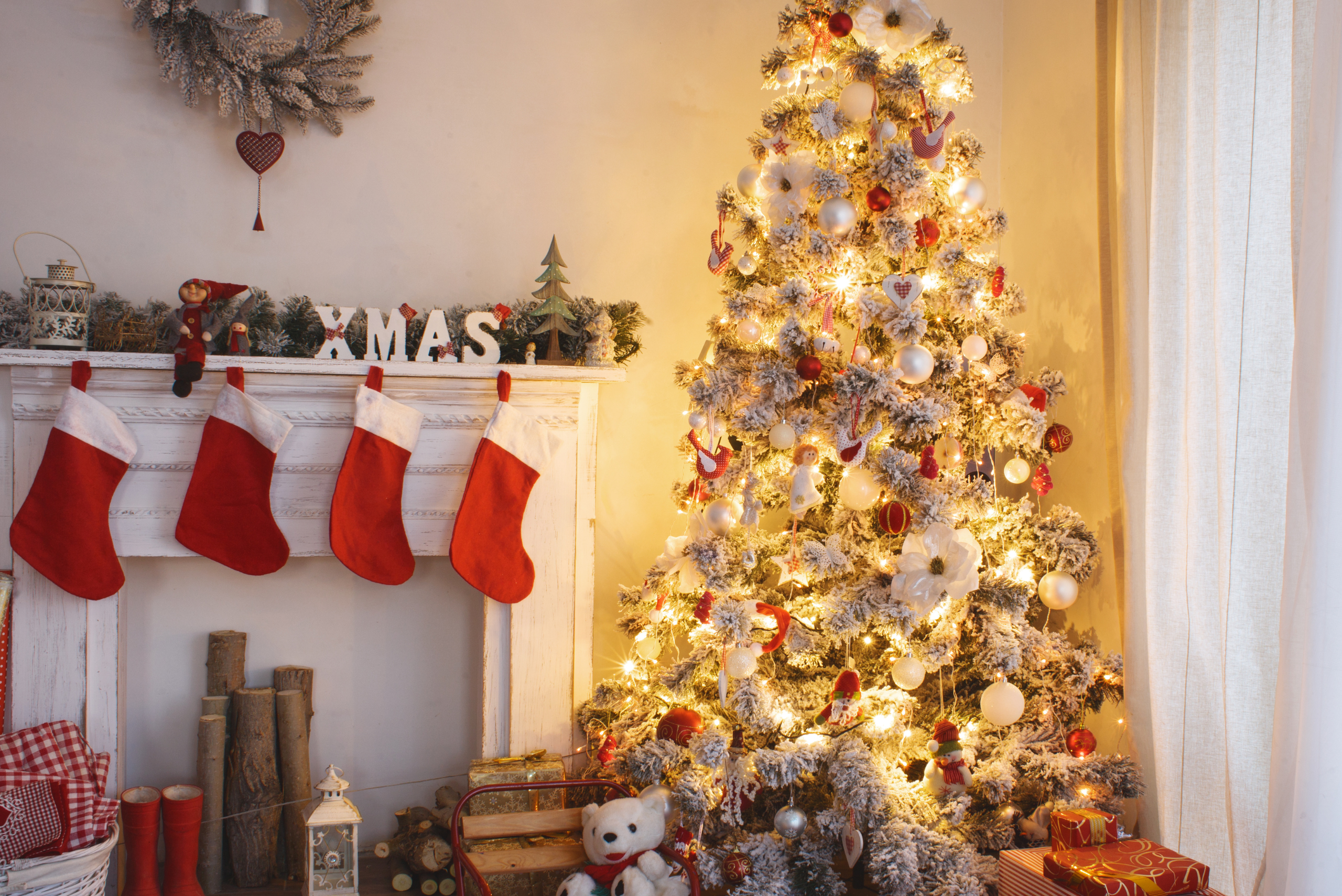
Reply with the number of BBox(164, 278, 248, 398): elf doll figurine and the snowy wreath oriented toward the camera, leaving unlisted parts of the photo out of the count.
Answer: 2

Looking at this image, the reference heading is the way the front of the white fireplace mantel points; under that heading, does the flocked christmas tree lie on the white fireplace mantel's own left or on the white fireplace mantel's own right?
on the white fireplace mantel's own left

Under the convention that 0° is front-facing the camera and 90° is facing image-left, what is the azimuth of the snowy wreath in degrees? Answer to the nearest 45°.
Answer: approximately 0°

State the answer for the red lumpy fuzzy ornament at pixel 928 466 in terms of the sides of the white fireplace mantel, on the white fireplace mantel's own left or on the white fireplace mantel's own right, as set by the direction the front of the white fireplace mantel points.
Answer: on the white fireplace mantel's own left

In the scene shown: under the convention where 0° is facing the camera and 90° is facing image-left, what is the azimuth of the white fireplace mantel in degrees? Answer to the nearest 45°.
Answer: approximately 0°
